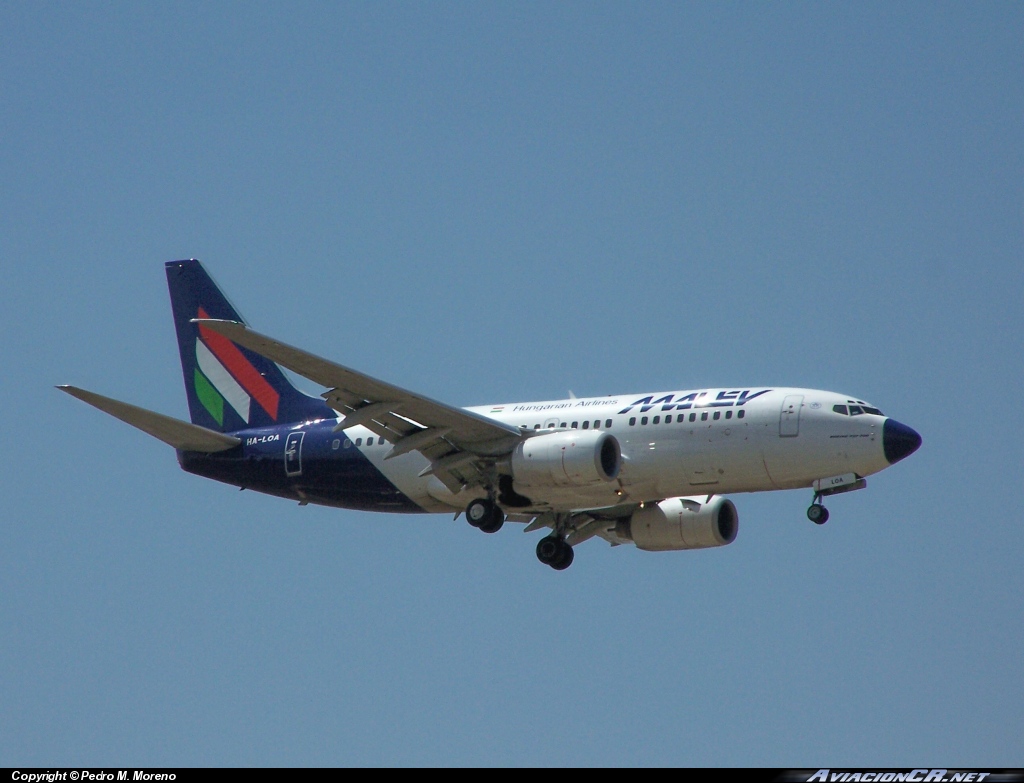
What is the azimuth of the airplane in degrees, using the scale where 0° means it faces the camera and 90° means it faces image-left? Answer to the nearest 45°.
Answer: approximately 315°
